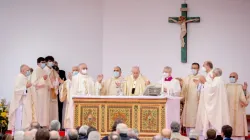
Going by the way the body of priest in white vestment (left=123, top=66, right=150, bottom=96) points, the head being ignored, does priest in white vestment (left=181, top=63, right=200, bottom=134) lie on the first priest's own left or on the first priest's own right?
on the first priest's own left

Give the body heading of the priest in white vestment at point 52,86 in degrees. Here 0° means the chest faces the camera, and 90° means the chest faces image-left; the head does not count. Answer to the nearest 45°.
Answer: approximately 315°

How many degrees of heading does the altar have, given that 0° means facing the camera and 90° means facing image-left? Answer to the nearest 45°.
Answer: approximately 0°

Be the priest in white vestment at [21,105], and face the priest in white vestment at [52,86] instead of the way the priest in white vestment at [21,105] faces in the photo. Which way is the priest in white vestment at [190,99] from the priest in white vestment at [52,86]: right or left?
right

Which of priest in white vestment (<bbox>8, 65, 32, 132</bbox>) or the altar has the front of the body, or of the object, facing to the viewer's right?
the priest in white vestment

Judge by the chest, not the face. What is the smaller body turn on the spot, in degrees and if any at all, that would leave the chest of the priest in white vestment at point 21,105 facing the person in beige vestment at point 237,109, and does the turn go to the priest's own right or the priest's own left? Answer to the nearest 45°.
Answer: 0° — they already face them
